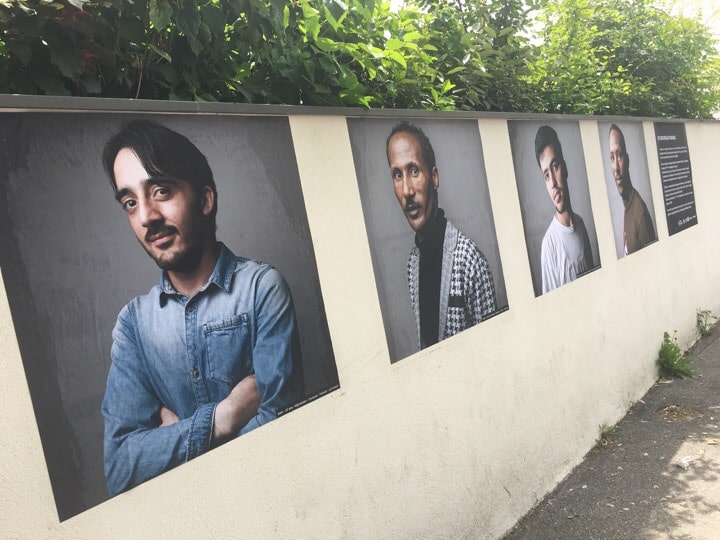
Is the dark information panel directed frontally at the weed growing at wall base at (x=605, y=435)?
no
